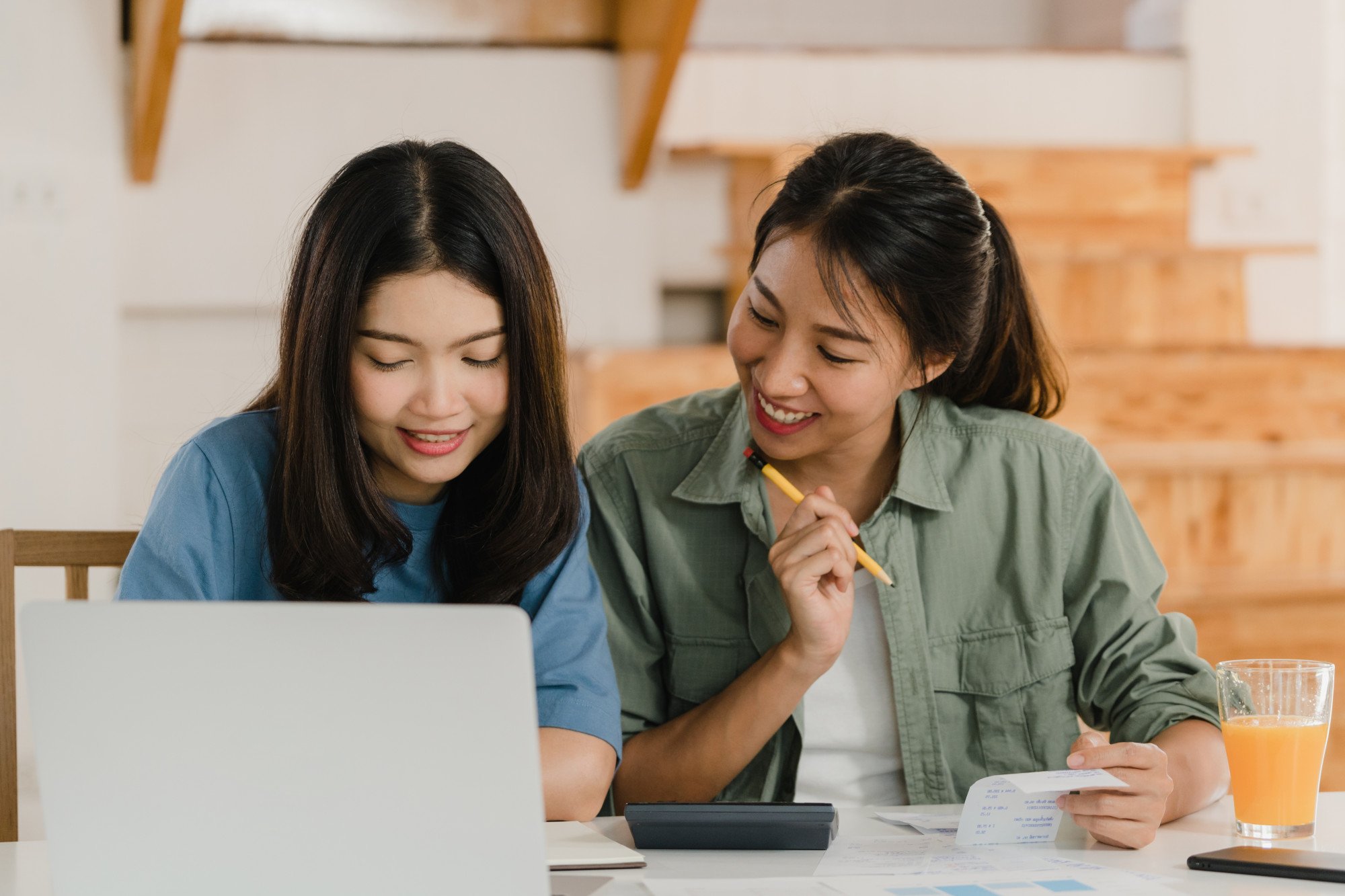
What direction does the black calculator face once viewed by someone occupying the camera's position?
facing away from the viewer

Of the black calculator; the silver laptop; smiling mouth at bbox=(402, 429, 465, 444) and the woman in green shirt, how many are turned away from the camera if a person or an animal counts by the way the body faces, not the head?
2

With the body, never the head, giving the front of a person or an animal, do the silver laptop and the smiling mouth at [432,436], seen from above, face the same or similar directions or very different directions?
very different directions

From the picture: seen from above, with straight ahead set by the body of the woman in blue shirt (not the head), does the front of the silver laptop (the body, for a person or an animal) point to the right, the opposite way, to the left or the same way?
the opposite way

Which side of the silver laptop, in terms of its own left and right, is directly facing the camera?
back

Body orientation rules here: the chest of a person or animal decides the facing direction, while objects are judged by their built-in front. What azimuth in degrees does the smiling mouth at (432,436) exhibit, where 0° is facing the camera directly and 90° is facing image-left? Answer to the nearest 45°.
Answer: approximately 0°
